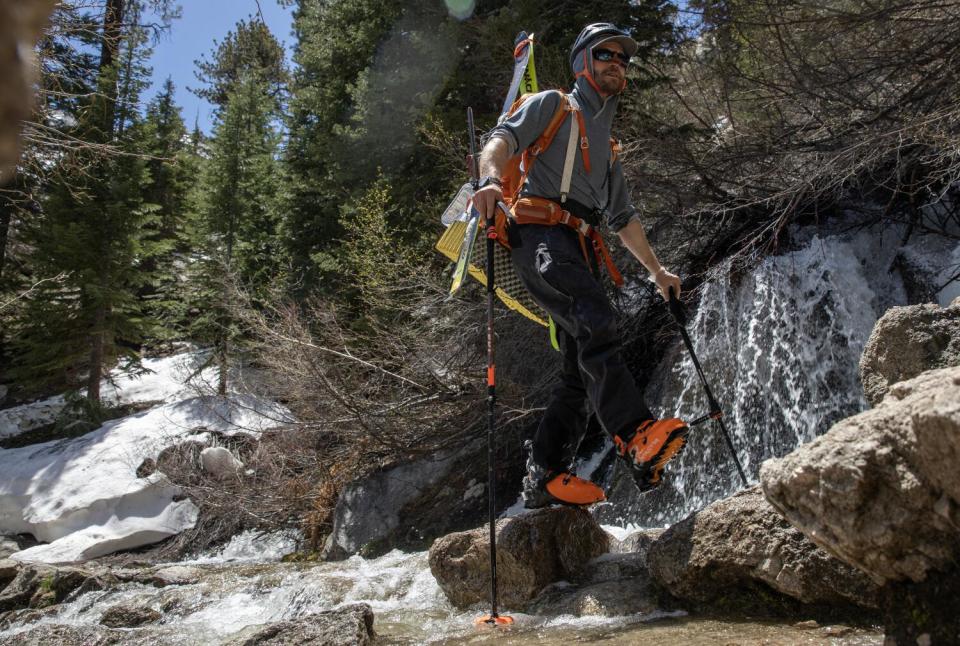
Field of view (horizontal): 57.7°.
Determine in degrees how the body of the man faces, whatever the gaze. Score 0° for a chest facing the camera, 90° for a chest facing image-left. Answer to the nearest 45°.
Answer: approximately 315°

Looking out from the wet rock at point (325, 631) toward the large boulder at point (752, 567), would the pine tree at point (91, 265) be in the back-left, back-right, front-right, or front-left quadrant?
back-left

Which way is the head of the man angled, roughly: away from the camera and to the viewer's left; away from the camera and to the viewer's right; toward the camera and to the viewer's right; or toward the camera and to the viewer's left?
toward the camera and to the viewer's right

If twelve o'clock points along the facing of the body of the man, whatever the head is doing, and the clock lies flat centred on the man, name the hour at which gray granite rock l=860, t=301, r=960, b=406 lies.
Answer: The gray granite rock is roughly at 11 o'clock from the man.

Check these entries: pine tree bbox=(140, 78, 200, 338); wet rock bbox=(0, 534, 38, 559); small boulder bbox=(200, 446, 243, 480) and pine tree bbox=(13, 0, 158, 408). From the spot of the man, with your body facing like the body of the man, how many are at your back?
4

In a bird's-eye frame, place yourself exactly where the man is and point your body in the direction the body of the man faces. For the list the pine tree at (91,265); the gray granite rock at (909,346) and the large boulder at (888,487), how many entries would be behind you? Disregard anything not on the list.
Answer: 1

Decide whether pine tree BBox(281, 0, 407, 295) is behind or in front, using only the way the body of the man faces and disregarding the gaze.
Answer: behind

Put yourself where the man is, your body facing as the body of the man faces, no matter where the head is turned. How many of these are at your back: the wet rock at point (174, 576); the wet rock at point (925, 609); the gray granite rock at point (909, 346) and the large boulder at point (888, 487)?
1

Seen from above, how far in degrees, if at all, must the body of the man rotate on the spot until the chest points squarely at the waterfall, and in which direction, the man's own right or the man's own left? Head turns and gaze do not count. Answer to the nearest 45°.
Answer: approximately 90° to the man's own left

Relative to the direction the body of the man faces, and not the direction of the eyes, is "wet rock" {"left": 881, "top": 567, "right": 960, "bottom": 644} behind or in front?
in front

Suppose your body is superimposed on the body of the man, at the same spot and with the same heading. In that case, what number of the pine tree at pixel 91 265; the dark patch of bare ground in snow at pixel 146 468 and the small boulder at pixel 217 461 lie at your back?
3

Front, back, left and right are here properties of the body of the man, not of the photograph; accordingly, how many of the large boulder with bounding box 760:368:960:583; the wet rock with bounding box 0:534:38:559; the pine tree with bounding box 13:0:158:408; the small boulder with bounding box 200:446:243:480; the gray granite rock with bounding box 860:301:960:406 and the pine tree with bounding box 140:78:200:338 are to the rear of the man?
4

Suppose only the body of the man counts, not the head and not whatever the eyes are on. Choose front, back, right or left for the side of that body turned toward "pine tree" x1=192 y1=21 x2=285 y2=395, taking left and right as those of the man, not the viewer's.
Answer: back
